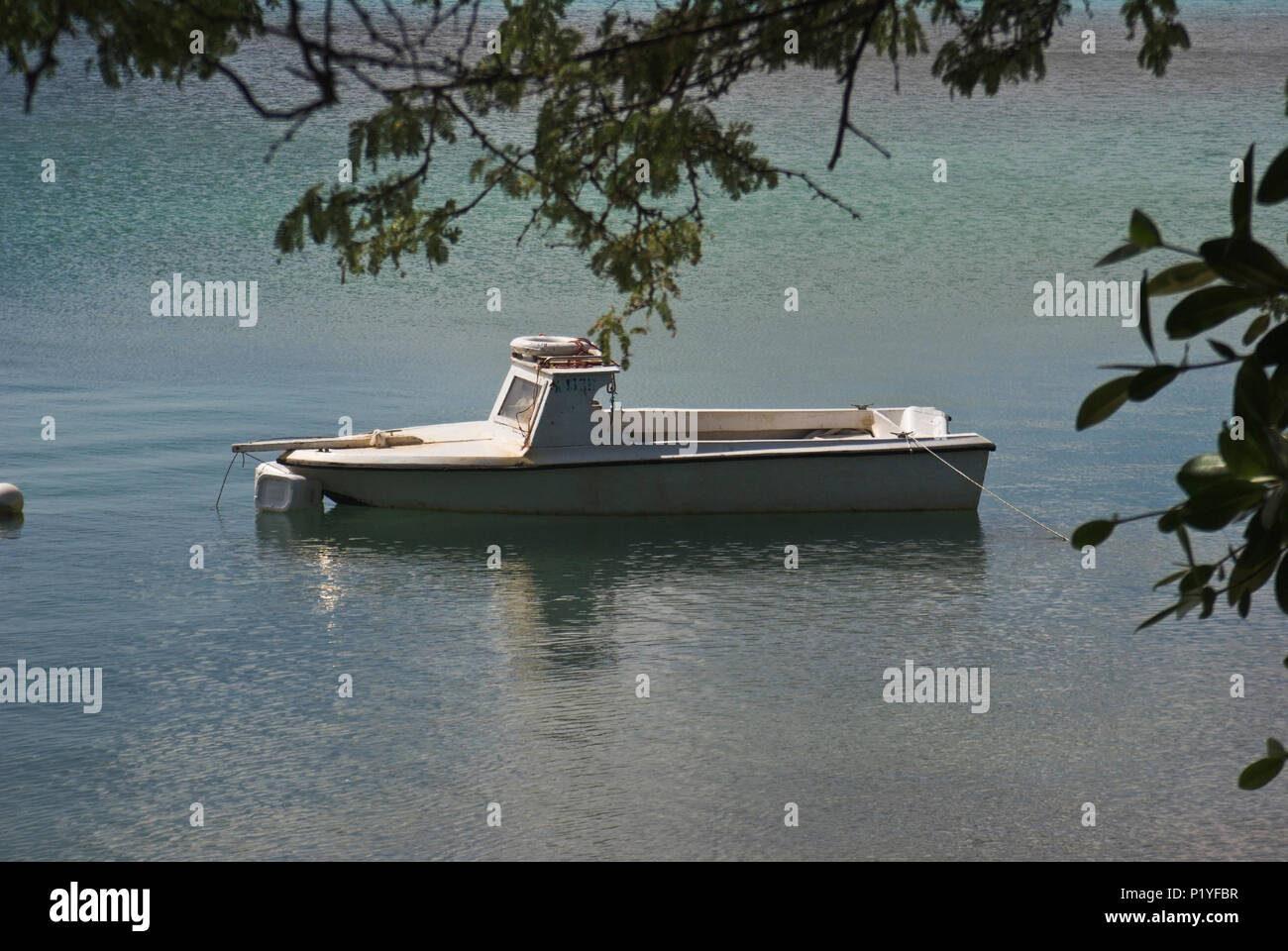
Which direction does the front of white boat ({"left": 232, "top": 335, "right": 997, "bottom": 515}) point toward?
to the viewer's left

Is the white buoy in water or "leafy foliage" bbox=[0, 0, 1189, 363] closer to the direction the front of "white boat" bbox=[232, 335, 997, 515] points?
the white buoy in water

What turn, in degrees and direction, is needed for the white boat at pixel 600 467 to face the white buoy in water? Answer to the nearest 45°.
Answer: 0° — it already faces it
